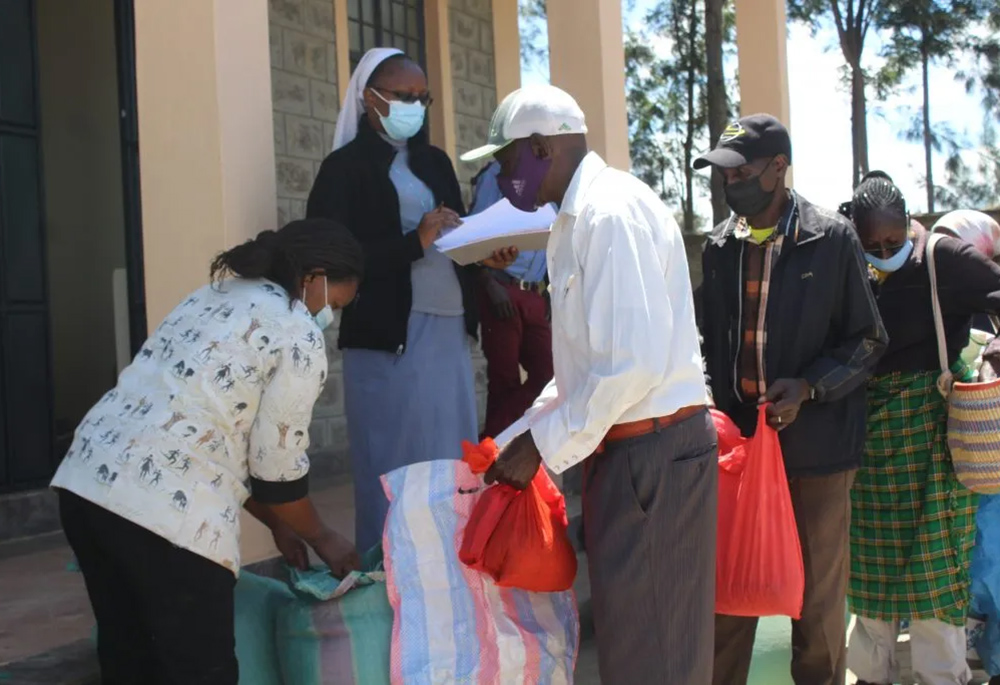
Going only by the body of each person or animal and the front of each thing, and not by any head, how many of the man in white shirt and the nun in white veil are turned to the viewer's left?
1

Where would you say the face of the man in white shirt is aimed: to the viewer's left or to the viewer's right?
to the viewer's left

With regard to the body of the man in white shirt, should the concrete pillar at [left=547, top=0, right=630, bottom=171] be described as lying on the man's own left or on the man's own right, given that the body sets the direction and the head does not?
on the man's own right

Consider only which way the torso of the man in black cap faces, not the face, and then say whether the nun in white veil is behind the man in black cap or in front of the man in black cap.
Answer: in front

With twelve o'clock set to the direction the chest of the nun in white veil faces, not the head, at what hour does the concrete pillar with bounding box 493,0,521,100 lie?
The concrete pillar is roughly at 8 o'clock from the nun in white veil.

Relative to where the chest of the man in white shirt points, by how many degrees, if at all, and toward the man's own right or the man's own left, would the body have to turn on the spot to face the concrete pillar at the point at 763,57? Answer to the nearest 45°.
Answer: approximately 90° to the man's own right

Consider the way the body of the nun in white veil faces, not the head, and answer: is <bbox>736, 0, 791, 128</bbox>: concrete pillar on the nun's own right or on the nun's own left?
on the nun's own left

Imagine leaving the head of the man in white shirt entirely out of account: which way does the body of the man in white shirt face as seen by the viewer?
to the viewer's left

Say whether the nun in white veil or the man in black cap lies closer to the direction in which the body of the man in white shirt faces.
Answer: the nun in white veil
